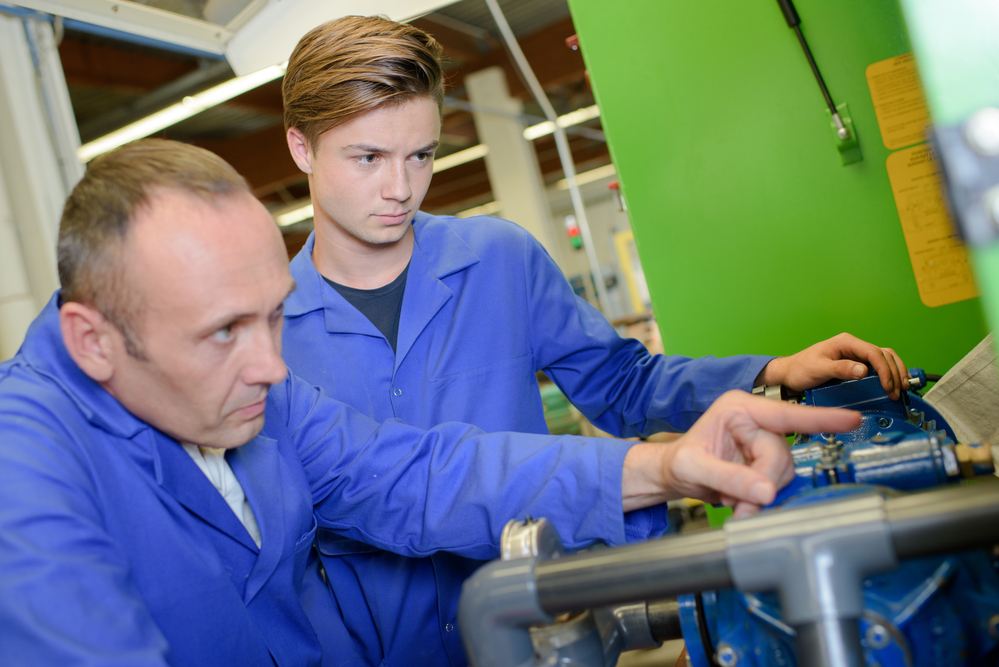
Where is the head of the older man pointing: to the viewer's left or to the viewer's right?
to the viewer's right

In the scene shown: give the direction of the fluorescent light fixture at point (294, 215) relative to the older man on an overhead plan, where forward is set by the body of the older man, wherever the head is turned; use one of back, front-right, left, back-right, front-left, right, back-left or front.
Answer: back-left

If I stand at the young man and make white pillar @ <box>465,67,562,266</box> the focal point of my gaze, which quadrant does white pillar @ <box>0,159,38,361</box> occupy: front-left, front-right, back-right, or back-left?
front-left

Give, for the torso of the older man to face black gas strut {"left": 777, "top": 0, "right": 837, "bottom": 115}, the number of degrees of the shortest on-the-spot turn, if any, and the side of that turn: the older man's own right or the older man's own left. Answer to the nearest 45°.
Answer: approximately 90° to the older man's own left

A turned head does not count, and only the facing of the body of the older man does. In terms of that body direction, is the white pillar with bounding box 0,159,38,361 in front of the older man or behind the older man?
behind

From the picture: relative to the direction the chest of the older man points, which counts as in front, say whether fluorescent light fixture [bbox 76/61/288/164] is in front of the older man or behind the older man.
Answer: behind

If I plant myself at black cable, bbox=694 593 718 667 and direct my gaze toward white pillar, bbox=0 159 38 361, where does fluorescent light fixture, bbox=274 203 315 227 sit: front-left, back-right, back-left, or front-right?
front-right

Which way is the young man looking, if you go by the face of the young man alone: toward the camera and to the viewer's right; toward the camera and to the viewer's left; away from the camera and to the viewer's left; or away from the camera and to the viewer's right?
toward the camera and to the viewer's right
